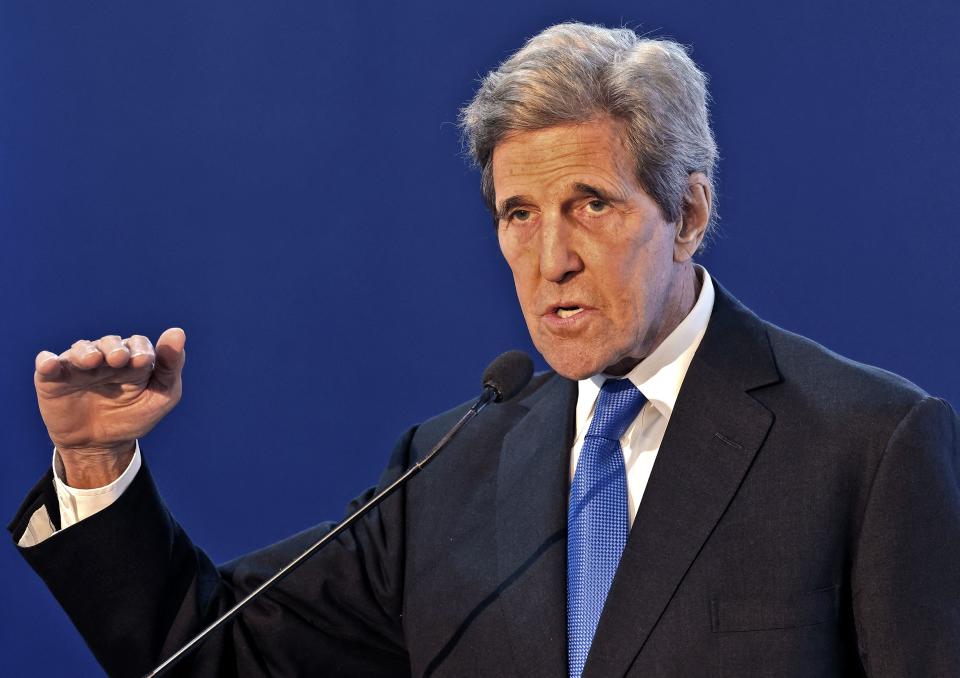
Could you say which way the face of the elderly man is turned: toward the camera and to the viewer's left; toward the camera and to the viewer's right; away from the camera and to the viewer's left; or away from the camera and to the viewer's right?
toward the camera and to the viewer's left

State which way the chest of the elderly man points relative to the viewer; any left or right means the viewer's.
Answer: facing the viewer and to the left of the viewer
